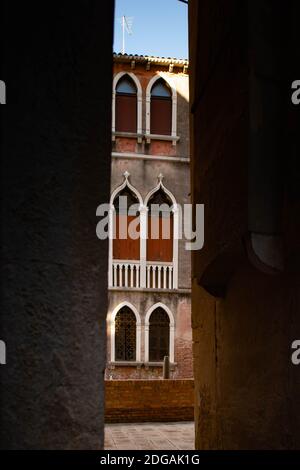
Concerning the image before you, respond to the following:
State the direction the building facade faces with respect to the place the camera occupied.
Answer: facing the viewer
